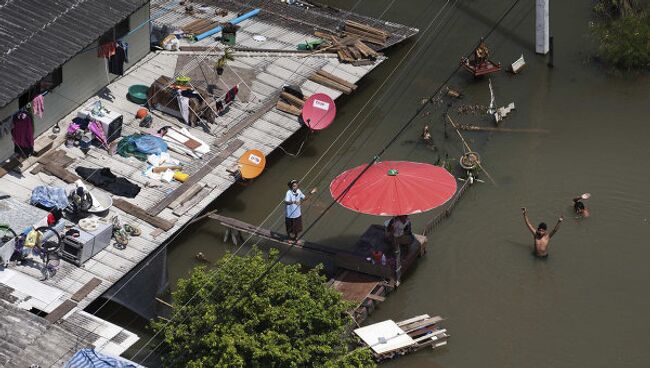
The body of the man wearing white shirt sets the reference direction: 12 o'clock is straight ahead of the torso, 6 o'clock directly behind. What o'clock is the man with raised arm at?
The man with raised arm is roughly at 9 o'clock from the man wearing white shirt.

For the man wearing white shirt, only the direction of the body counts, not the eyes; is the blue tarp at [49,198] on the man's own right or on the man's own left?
on the man's own right

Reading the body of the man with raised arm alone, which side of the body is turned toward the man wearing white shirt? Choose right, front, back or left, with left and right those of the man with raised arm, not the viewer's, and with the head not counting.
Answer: right

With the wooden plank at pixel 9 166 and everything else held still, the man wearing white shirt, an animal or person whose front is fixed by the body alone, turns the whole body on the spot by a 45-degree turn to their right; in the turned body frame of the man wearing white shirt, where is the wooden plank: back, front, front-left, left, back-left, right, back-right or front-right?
front-right

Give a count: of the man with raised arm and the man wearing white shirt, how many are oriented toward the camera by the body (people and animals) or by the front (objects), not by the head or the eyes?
2

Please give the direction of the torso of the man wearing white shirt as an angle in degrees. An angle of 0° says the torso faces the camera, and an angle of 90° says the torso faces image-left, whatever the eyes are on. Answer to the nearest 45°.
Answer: approximately 0°

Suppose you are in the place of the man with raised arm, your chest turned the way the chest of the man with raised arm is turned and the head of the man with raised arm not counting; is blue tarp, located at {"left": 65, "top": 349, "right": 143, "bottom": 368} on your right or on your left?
on your right
